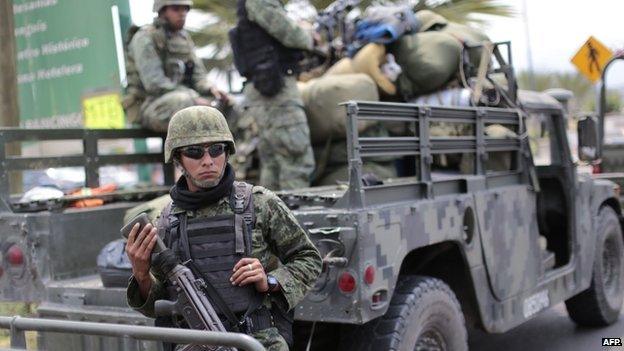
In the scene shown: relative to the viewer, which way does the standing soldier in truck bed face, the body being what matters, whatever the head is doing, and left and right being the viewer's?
facing away from the viewer and to the right of the viewer

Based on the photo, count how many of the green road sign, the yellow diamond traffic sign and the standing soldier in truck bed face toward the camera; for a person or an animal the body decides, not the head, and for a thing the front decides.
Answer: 2

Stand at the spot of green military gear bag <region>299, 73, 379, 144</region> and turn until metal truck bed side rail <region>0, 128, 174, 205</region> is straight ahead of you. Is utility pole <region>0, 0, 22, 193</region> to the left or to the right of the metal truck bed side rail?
right

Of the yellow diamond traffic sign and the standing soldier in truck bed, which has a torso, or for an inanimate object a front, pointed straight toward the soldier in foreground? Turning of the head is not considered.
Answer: the yellow diamond traffic sign

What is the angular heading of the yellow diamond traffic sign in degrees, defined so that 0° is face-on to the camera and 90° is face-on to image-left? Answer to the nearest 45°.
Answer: approximately 0°

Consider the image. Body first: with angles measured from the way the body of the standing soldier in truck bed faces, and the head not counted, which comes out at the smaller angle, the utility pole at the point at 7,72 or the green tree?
the green tree

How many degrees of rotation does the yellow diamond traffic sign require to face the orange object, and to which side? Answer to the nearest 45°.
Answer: approximately 45° to its right

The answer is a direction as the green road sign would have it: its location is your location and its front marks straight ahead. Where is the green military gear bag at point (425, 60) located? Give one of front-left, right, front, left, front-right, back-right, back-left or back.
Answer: front-left

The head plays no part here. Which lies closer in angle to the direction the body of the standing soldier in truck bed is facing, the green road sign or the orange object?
the green road sign

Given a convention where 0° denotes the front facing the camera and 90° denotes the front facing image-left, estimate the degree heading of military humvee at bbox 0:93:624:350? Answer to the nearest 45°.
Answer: approximately 225°
